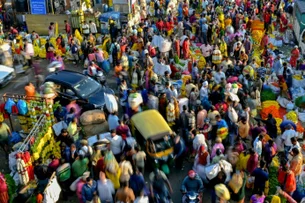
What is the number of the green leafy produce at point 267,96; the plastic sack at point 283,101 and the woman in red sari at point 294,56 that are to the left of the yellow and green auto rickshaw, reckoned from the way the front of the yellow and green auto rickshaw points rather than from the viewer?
3

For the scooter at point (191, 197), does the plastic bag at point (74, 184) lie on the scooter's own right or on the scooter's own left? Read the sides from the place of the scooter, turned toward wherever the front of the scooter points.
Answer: on the scooter's own right

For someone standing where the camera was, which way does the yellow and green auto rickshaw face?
facing the viewer and to the right of the viewer

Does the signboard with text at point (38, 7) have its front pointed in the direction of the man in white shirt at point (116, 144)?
yes

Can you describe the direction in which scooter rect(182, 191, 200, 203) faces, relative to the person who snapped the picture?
facing the viewer

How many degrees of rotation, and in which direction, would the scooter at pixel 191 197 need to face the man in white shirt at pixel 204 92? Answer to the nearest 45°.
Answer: approximately 180°

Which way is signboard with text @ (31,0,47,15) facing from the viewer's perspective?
toward the camera

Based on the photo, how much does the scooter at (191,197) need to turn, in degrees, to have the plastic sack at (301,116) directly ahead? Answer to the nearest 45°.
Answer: approximately 135° to its left

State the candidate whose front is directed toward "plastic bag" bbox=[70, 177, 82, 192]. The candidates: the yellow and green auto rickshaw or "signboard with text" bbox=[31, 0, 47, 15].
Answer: the signboard with text

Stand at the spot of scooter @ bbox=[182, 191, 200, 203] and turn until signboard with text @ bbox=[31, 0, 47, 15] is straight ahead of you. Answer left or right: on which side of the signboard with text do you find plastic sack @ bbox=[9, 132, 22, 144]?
left

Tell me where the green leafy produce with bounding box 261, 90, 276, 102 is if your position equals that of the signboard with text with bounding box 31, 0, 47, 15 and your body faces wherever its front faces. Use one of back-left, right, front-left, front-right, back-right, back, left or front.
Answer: front-left

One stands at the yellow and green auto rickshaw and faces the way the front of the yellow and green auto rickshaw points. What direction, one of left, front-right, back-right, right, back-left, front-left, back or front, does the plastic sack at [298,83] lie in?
left

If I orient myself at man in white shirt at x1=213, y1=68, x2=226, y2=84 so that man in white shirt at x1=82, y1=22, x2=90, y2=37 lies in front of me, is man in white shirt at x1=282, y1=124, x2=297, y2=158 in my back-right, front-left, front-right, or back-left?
back-left

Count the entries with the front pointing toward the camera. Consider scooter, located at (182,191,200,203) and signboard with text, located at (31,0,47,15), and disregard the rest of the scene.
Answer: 2

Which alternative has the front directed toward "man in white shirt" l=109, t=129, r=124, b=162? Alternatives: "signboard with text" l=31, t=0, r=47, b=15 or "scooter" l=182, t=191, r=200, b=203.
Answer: the signboard with text
